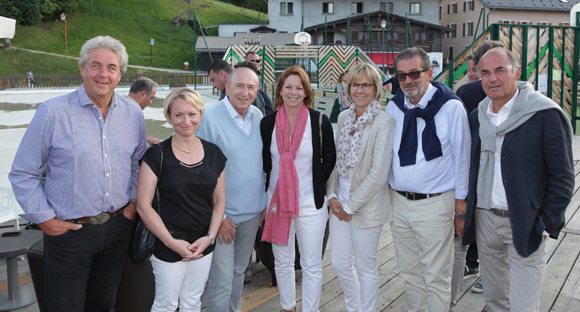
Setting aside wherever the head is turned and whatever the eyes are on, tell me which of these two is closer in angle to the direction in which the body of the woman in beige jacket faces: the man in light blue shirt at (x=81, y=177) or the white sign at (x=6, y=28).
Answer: the man in light blue shirt

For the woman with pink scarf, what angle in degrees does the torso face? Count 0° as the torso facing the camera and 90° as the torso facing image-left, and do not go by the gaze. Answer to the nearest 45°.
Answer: approximately 0°

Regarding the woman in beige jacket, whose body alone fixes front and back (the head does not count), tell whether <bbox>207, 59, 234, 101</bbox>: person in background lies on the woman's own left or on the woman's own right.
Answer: on the woman's own right

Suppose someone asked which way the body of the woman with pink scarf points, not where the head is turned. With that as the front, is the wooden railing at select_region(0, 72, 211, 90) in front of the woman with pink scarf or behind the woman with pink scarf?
behind

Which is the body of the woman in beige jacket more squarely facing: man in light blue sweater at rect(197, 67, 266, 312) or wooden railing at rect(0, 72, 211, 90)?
the man in light blue sweater

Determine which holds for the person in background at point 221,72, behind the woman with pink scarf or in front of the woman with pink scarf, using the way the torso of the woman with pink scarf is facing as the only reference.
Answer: behind
